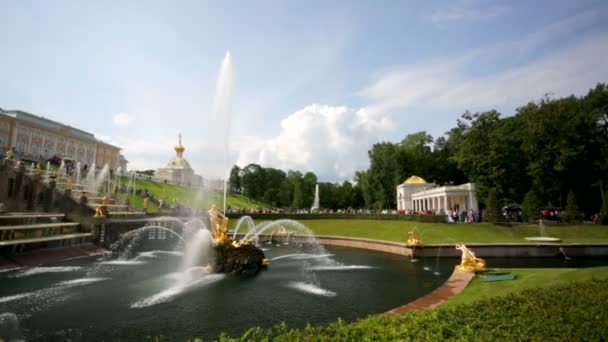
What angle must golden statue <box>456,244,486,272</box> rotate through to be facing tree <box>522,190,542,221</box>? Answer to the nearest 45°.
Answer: approximately 90° to its right

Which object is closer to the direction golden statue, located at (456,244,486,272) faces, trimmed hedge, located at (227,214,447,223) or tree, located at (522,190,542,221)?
the trimmed hedge

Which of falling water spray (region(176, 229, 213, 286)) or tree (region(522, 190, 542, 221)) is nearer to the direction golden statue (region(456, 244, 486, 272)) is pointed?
the falling water spray

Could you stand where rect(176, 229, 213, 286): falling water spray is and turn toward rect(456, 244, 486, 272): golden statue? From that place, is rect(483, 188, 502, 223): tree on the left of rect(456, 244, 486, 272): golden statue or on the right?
left

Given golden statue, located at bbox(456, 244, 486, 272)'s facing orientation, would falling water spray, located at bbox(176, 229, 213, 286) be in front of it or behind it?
in front

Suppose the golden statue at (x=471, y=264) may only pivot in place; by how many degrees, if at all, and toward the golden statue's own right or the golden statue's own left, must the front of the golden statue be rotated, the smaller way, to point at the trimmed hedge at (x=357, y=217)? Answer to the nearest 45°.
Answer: approximately 45° to the golden statue's own right

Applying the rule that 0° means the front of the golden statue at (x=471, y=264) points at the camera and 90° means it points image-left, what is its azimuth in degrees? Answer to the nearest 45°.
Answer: approximately 90°

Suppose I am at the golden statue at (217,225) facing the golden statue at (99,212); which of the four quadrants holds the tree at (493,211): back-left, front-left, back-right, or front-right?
back-right

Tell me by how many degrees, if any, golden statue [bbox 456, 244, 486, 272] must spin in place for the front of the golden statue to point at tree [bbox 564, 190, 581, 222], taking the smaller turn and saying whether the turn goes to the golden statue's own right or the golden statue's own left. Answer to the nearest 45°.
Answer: approximately 90° to the golden statue's own right

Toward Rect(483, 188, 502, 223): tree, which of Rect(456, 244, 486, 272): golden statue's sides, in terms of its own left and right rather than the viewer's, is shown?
right

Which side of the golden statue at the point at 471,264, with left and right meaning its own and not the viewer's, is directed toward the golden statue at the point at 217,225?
front

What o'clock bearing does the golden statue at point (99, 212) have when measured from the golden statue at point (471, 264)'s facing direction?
the golden statue at point (99, 212) is roughly at 12 o'clock from the golden statue at point (471, 264).
